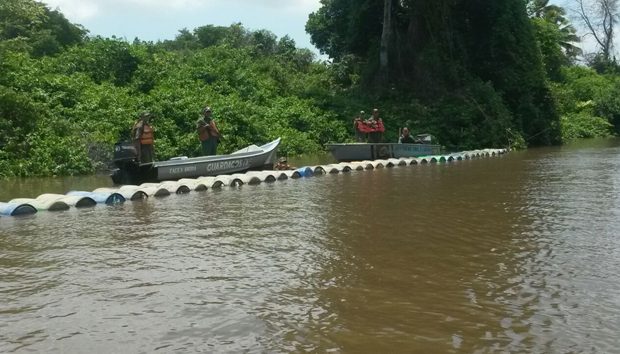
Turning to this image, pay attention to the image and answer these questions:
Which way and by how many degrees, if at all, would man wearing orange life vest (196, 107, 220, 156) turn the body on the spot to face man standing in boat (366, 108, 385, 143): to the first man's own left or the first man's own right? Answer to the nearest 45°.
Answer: approximately 135° to the first man's own left

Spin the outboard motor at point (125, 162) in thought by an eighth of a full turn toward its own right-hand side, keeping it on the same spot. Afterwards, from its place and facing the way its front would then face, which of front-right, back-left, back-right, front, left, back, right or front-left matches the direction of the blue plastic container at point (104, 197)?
front-right

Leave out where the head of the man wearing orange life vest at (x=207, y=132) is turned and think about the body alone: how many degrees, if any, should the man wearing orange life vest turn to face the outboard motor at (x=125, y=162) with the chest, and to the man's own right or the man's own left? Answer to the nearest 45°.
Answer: approximately 45° to the man's own right

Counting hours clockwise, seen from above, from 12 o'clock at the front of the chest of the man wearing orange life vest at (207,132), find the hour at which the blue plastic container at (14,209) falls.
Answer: The blue plastic container is roughly at 1 o'clock from the man wearing orange life vest.

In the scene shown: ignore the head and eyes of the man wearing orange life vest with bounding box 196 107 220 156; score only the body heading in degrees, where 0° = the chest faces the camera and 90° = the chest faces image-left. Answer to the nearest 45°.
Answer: approximately 0°

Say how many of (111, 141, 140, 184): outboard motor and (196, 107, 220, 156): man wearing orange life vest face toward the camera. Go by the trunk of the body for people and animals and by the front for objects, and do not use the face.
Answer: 1

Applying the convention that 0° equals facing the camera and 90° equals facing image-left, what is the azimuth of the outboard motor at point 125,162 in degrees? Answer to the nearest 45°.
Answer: approximately 270°

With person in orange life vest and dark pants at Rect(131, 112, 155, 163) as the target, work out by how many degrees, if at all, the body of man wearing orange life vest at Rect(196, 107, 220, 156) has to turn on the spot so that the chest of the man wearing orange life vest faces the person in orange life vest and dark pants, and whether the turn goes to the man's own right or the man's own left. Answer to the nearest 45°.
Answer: approximately 45° to the man's own right

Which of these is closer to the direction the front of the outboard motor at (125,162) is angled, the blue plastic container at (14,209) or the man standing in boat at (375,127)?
the man standing in boat

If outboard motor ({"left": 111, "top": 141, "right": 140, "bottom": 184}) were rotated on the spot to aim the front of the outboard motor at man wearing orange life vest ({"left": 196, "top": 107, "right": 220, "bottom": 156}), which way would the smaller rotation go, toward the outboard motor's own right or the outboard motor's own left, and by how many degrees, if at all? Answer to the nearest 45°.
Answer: approximately 45° to the outboard motor's own left

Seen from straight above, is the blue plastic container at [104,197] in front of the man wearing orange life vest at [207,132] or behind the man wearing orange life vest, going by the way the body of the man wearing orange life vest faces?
in front

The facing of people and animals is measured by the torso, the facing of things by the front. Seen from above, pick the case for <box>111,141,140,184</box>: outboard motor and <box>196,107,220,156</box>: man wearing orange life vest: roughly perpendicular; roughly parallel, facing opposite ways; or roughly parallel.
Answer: roughly perpendicular

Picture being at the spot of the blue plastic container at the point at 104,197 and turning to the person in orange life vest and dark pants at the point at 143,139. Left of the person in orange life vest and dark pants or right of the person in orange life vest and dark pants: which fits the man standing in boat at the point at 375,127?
right
